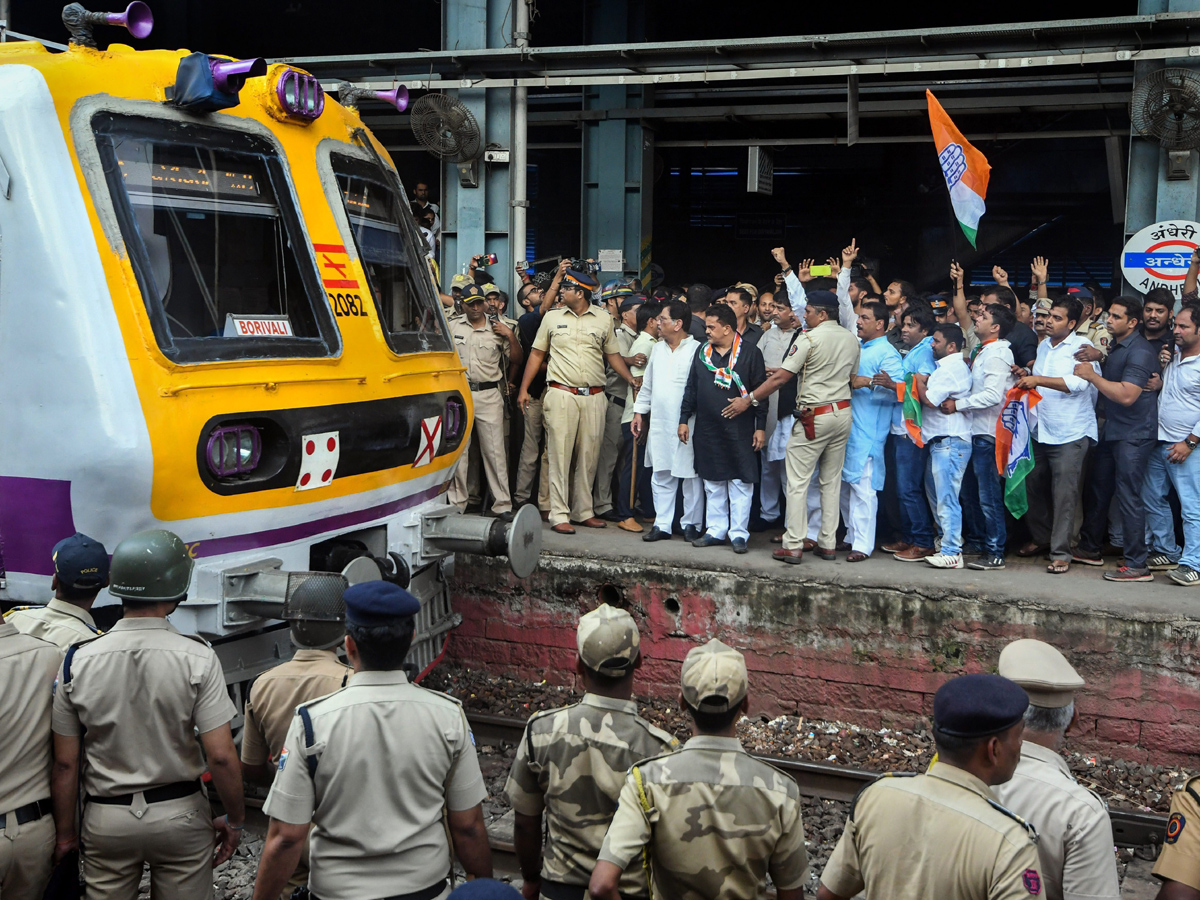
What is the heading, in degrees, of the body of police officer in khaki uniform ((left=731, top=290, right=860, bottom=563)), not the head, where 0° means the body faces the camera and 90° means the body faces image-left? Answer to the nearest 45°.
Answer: approximately 135°

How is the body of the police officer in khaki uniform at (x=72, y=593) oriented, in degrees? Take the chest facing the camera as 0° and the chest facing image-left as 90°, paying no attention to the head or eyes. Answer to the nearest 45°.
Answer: approximately 180°

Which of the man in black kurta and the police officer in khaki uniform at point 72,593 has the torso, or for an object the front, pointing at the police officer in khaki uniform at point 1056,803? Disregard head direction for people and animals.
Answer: the man in black kurta

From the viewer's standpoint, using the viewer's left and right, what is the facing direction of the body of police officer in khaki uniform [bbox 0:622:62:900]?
facing away from the viewer

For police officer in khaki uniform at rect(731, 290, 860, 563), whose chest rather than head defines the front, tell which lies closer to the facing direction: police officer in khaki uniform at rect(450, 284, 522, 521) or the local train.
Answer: the police officer in khaki uniform

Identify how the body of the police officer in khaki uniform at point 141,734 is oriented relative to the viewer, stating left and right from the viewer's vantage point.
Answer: facing away from the viewer

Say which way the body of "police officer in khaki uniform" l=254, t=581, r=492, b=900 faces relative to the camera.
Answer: away from the camera

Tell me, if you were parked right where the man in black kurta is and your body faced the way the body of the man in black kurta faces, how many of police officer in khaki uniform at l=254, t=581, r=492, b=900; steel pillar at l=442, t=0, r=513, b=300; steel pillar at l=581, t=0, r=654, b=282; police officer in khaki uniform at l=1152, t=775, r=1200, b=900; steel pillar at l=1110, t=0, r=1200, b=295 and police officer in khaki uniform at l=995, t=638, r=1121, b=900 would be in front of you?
3

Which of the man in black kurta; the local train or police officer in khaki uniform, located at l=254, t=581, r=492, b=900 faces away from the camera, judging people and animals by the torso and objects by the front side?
the police officer in khaki uniform

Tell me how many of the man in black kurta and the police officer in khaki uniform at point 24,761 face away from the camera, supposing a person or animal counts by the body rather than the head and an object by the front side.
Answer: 1

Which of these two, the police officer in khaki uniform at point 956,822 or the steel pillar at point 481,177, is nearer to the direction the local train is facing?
the police officer in khaki uniform
